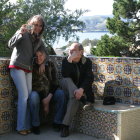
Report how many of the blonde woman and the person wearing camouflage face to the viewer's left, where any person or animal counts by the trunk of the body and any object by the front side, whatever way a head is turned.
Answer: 0

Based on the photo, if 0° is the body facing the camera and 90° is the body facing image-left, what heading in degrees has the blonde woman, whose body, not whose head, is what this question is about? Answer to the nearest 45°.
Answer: approximately 315°

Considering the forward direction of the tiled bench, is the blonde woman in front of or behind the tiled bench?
in front

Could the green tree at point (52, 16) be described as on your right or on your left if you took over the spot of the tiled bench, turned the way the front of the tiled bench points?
on your right

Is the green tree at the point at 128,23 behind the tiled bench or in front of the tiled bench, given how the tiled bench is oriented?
behind

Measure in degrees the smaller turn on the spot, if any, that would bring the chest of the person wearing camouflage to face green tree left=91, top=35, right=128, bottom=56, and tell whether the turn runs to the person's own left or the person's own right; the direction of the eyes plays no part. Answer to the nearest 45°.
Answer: approximately 180°

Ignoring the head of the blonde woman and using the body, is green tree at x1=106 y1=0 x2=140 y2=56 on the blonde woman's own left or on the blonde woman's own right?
on the blonde woman's own left

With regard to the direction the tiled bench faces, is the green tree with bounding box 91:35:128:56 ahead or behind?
behind
